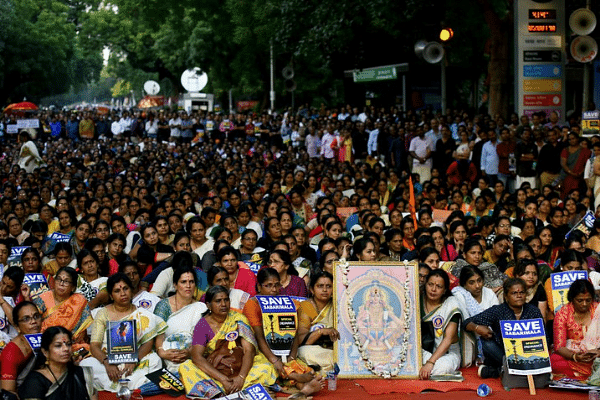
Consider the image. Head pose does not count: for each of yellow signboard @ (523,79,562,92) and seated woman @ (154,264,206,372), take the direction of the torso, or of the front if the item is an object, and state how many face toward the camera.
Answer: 2

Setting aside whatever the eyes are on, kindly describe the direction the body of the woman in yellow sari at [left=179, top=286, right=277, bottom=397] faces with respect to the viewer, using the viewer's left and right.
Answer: facing the viewer

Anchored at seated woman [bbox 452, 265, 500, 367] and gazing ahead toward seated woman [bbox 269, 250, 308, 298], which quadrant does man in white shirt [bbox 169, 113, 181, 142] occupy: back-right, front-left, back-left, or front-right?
front-right

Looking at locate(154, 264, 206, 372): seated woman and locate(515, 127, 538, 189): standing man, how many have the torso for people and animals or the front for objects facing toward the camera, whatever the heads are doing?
2

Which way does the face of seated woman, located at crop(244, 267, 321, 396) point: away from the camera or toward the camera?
toward the camera

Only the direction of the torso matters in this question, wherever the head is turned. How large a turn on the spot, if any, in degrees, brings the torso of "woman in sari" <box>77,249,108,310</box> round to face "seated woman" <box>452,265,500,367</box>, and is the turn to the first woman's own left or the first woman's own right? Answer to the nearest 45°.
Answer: approximately 45° to the first woman's own left

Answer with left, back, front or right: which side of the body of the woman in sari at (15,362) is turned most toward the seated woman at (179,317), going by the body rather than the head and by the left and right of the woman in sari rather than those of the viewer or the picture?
left

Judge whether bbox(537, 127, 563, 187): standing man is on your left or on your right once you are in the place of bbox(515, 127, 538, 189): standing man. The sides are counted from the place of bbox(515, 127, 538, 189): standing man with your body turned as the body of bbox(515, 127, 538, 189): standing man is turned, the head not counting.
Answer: on your left

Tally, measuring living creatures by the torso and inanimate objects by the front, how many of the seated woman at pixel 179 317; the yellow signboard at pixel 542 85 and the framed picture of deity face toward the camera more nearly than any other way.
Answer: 3

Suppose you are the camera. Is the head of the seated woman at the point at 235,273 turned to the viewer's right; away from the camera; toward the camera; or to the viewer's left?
toward the camera

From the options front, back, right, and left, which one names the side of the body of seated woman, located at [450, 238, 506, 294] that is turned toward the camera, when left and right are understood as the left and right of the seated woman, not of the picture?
front

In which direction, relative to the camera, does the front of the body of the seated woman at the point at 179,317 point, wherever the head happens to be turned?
toward the camera
